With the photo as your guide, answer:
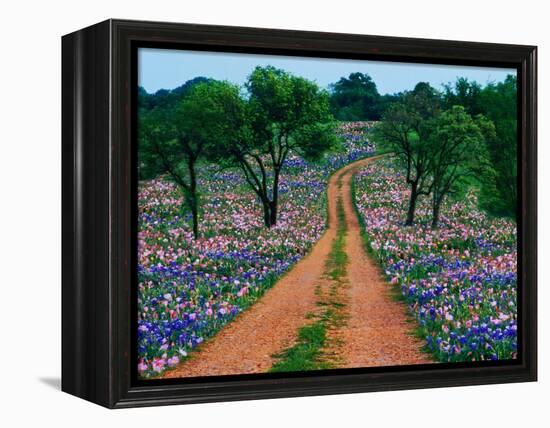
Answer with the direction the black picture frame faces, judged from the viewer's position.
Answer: facing the viewer and to the right of the viewer
